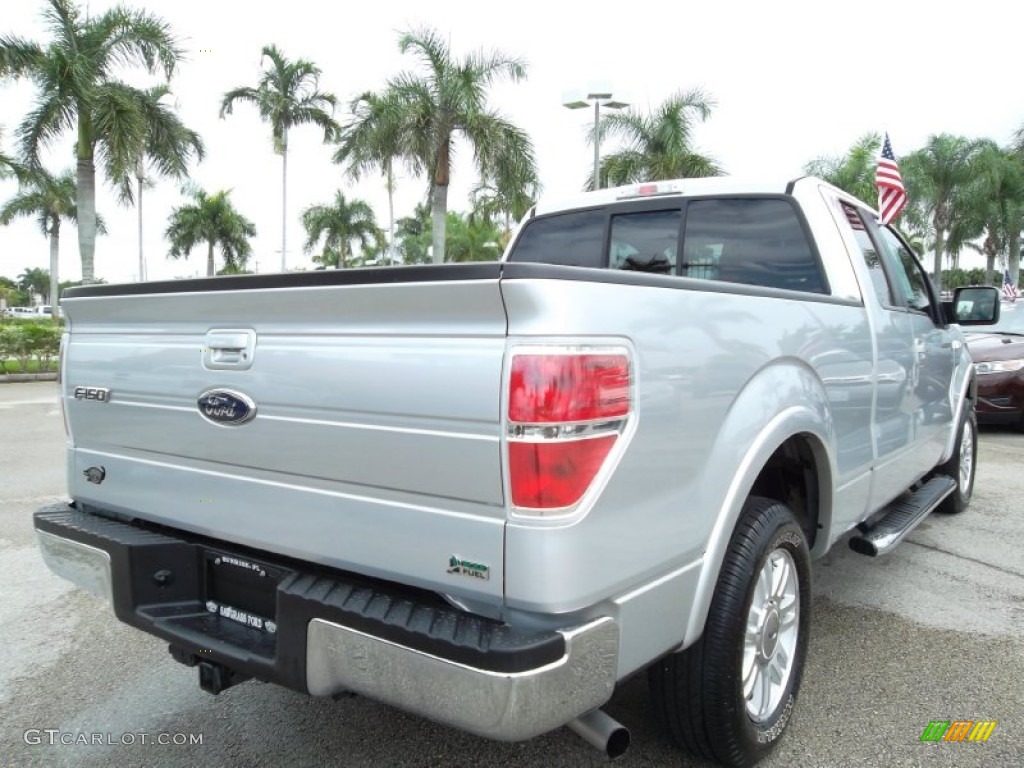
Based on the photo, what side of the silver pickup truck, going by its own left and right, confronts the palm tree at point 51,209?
left

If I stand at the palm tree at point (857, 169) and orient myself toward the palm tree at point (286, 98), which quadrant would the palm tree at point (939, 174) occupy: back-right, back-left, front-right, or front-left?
back-right

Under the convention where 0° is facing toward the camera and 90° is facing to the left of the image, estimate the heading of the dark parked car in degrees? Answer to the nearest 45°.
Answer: approximately 45°

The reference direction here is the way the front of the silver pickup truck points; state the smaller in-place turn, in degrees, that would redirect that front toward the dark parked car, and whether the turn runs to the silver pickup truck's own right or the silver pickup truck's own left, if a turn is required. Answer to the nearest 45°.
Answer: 0° — it already faces it

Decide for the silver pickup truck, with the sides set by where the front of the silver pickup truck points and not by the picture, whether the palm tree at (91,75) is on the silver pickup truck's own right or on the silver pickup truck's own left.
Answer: on the silver pickup truck's own left

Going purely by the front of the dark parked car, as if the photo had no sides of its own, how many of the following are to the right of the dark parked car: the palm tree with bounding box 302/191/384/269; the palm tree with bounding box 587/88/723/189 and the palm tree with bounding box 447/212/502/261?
3

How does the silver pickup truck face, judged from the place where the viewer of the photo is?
facing away from the viewer and to the right of the viewer

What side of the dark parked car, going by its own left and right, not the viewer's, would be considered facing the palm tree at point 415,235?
right
